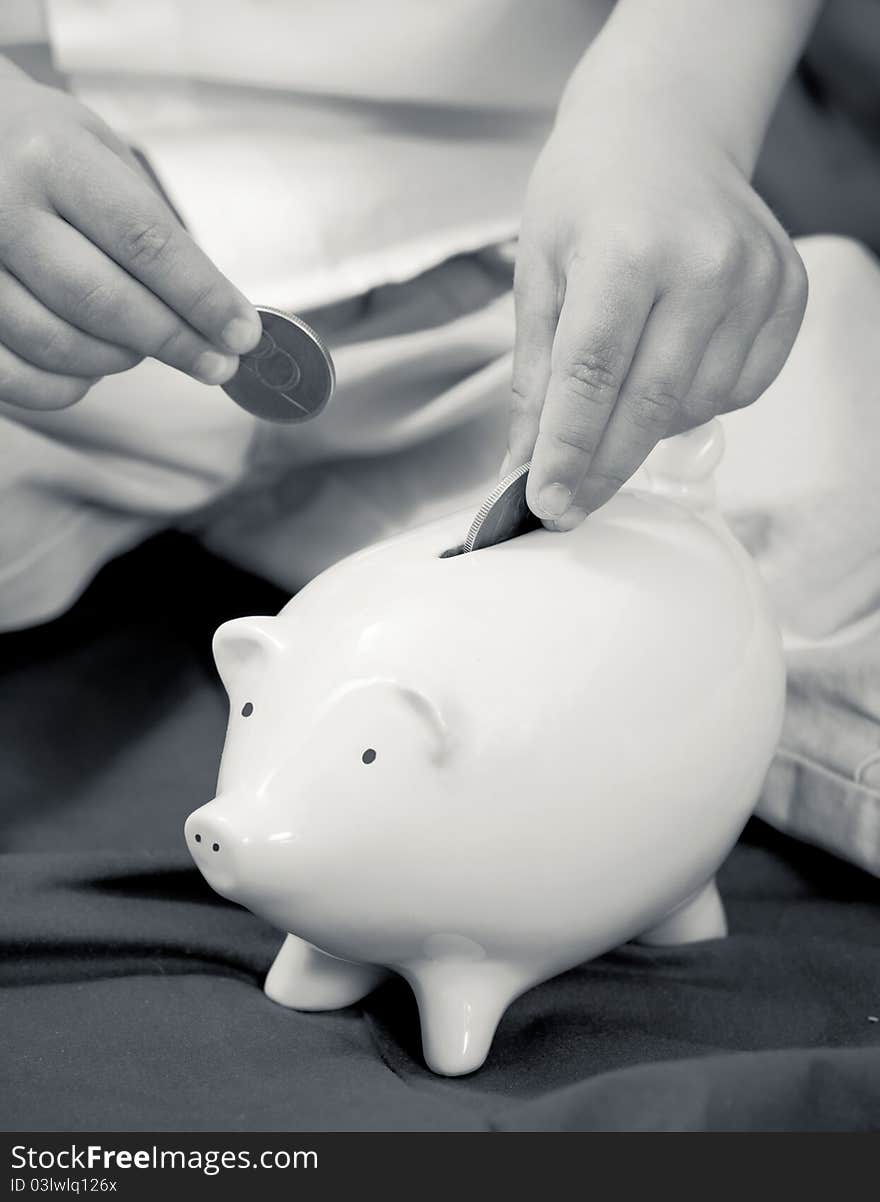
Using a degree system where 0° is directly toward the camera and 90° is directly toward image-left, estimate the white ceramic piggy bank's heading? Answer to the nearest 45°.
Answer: approximately 45°
